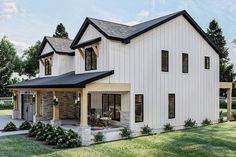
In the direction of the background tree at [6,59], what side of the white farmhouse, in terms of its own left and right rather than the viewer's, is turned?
right

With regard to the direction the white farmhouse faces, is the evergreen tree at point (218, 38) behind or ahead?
behind

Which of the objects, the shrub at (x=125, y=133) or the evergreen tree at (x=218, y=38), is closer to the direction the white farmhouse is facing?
the shrub

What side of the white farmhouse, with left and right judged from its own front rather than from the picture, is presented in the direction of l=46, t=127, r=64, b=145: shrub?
front

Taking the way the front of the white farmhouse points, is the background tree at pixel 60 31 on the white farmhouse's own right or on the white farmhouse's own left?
on the white farmhouse's own right

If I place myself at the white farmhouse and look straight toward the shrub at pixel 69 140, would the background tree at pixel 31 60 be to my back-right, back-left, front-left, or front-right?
back-right

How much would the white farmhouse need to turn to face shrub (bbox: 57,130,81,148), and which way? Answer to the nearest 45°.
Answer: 0° — it already faces it

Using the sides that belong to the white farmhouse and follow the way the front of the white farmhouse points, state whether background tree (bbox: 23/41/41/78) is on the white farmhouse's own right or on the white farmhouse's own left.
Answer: on the white farmhouse's own right

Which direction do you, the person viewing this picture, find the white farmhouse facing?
facing the viewer and to the left of the viewer

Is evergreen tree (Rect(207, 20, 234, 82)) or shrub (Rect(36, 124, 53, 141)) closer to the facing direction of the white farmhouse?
the shrub

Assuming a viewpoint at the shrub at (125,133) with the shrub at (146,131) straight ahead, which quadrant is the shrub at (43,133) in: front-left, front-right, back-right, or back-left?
back-left
